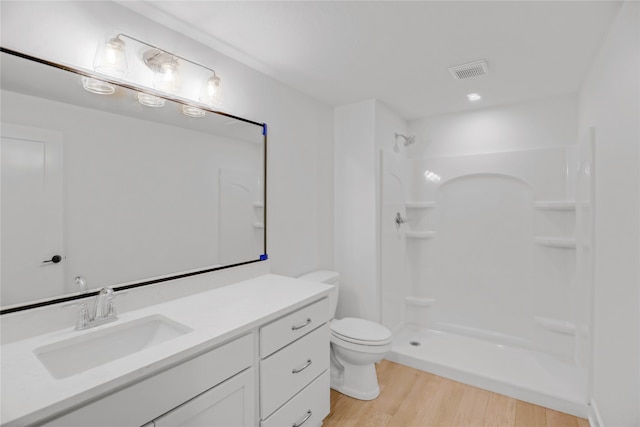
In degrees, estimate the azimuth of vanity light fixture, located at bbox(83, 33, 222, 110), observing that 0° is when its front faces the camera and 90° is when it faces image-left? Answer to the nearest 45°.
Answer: approximately 315°

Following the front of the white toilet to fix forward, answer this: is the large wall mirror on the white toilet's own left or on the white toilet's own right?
on the white toilet's own right

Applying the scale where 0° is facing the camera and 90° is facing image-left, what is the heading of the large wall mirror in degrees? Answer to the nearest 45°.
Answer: approximately 315°

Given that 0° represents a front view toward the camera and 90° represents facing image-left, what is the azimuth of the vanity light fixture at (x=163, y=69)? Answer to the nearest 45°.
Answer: approximately 315°
